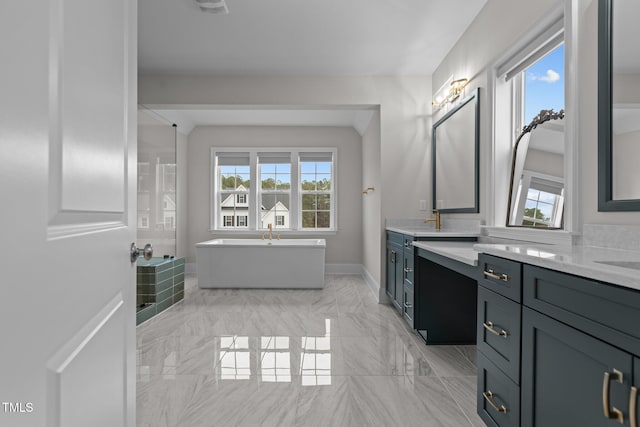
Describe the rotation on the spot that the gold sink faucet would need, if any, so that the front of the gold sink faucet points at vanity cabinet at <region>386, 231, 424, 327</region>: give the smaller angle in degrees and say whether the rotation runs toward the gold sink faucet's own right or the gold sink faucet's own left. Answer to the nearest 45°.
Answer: approximately 45° to the gold sink faucet's own left

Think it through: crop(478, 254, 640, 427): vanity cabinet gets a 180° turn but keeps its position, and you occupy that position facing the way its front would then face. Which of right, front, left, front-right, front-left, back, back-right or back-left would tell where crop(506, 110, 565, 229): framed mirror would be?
front-left

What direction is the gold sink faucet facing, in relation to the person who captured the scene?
facing to the left of the viewer

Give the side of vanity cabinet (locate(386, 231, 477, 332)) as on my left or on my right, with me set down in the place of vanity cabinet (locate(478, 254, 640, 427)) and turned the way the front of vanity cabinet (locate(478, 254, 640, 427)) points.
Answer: on my right

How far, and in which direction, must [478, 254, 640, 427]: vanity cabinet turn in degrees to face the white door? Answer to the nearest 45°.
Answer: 0° — it already faces it

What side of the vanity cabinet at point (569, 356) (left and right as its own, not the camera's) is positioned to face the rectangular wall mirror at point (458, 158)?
right

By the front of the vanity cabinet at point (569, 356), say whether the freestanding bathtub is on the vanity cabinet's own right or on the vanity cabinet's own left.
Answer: on the vanity cabinet's own right

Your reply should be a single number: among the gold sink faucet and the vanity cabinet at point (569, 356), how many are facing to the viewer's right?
0

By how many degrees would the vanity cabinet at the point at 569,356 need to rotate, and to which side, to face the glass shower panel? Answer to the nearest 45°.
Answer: approximately 45° to its right

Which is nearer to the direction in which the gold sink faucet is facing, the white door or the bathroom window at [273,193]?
the bathroom window
